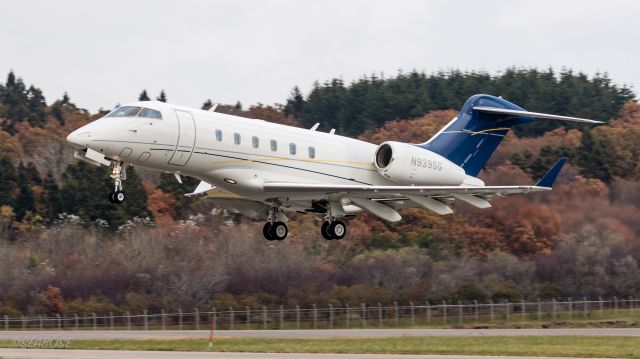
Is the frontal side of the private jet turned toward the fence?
no

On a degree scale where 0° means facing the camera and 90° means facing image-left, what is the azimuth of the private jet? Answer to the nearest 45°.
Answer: approximately 45°
